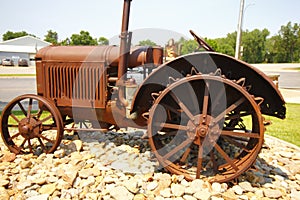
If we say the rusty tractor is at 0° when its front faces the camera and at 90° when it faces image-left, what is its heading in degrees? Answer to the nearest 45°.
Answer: approximately 90°

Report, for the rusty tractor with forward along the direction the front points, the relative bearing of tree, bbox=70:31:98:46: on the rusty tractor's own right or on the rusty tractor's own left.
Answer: on the rusty tractor's own right

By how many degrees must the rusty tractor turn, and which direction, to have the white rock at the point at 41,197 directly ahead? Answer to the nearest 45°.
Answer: approximately 45° to its left

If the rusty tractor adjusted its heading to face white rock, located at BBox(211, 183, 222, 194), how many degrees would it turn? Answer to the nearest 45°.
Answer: approximately 135° to its left

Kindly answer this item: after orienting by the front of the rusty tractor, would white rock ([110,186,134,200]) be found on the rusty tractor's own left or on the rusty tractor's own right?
on the rusty tractor's own left
